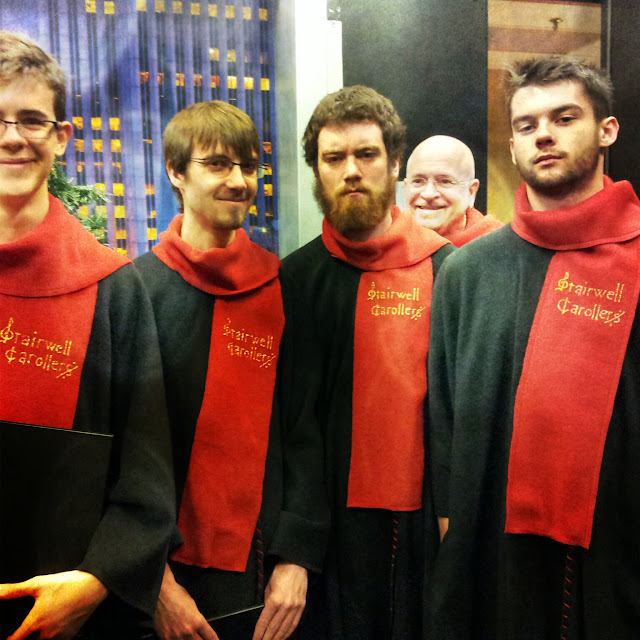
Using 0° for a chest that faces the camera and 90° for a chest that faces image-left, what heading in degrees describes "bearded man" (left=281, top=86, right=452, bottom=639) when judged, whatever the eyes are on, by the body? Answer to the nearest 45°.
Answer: approximately 0°

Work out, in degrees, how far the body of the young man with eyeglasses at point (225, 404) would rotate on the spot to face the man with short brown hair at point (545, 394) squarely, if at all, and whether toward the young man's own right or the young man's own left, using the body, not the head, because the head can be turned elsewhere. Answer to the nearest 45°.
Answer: approximately 45° to the young man's own left

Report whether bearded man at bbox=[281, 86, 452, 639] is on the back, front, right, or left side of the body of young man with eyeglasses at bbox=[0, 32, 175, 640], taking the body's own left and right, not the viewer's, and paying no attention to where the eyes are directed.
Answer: left

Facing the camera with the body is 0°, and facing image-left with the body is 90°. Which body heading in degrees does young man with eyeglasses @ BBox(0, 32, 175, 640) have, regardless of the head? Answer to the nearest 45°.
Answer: approximately 0°
